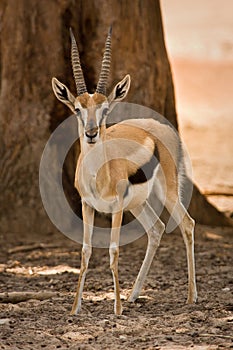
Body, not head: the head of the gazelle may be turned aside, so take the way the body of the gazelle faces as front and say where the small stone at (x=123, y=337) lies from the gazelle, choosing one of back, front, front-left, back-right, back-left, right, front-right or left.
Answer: front-left

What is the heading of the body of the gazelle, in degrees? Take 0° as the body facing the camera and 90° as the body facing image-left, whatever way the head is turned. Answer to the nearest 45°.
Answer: approximately 45°

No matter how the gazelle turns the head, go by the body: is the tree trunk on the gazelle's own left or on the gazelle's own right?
on the gazelle's own right

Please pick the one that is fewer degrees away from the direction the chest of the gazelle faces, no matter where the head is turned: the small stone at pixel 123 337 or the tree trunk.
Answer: the small stone
